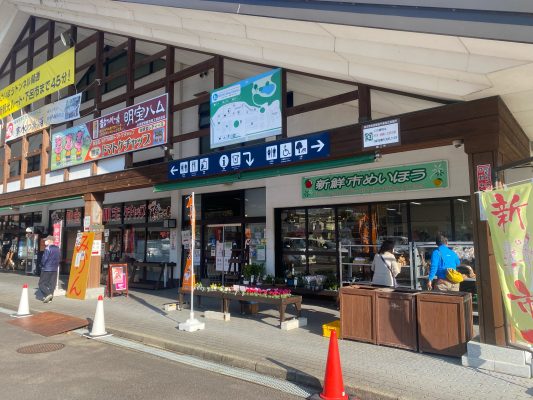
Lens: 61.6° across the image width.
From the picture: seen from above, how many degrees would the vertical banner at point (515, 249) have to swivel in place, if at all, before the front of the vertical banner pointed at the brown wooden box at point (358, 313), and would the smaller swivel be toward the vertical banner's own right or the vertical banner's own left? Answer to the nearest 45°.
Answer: approximately 135° to the vertical banner's own right

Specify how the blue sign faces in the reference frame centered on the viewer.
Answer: facing the viewer and to the left of the viewer

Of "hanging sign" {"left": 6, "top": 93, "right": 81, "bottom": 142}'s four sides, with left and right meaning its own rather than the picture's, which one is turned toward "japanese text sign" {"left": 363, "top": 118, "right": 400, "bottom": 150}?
left

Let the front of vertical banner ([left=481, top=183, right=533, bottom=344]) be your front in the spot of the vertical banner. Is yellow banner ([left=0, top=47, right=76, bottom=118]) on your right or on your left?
on your right

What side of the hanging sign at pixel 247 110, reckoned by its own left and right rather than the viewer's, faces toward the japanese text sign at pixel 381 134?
left

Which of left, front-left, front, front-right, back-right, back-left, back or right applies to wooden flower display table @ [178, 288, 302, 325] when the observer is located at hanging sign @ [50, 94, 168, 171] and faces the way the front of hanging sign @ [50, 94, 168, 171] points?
left

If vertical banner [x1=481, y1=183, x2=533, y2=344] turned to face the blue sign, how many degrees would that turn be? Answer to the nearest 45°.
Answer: approximately 90° to its right

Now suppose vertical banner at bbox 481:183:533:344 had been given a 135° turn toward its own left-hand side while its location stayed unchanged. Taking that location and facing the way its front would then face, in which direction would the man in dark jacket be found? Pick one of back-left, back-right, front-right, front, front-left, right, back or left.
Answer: back-left

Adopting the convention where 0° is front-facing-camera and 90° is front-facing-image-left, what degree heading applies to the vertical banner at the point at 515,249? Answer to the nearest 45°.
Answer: approximately 0°
